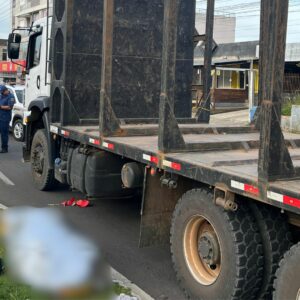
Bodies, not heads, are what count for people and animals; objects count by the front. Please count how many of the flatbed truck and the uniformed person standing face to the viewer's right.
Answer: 0

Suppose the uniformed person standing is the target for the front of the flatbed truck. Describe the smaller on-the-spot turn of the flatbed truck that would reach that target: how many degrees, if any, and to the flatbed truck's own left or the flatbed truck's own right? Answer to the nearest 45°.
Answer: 0° — it already faces them

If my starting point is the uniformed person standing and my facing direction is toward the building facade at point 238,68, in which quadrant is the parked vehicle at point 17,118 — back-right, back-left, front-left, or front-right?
front-left

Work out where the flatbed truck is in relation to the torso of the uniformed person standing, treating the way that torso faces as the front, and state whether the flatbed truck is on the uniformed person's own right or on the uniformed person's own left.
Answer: on the uniformed person's own left

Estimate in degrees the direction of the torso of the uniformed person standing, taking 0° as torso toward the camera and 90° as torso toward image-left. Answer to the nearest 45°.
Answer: approximately 45°

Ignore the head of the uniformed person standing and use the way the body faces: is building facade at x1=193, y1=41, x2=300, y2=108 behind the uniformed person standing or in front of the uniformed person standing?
behind

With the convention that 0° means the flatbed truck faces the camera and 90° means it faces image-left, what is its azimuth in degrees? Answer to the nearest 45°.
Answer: approximately 135°

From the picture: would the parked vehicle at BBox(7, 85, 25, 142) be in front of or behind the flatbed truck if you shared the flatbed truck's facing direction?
in front

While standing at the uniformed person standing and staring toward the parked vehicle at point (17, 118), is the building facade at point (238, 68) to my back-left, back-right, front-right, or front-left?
front-right

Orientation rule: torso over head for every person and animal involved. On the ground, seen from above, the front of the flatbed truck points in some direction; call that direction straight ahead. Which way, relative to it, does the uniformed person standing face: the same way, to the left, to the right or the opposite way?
to the left

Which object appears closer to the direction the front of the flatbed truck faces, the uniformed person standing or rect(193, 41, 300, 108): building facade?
the uniformed person standing
